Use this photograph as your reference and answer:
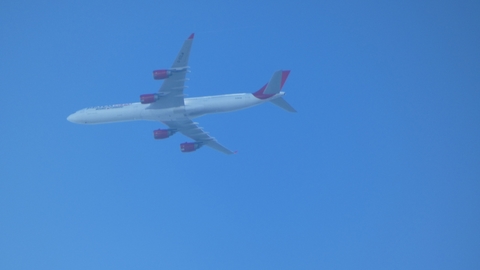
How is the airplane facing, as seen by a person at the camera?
facing to the left of the viewer
